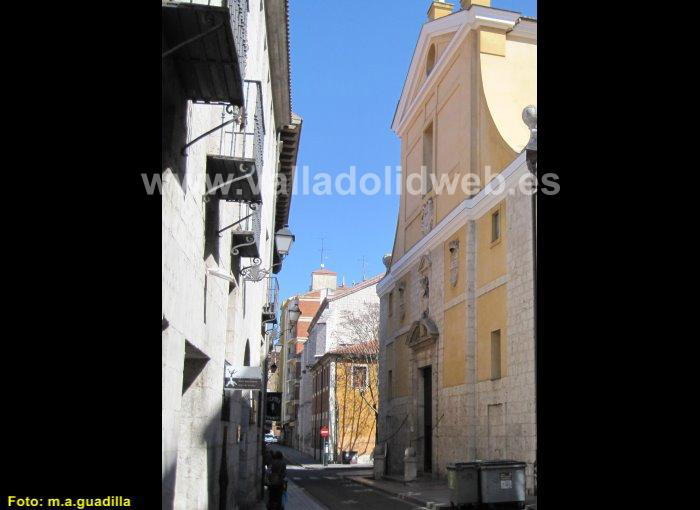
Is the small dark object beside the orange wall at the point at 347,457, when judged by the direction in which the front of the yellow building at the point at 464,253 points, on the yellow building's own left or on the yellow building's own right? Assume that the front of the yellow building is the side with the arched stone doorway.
on the yellow building's own right

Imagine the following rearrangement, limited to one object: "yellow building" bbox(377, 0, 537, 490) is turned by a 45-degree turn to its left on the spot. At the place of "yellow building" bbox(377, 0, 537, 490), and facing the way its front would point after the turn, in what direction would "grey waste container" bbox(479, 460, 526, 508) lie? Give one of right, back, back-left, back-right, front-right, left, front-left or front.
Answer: front

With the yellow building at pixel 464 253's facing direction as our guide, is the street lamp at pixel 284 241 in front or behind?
in front

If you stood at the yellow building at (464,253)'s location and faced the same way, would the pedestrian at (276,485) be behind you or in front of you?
in front

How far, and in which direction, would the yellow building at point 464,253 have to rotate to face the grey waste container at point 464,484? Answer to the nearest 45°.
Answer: approximately 45° to its left

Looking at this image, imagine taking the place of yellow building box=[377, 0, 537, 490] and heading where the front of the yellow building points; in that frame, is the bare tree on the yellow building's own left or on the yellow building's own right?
on the yellow building's own right
